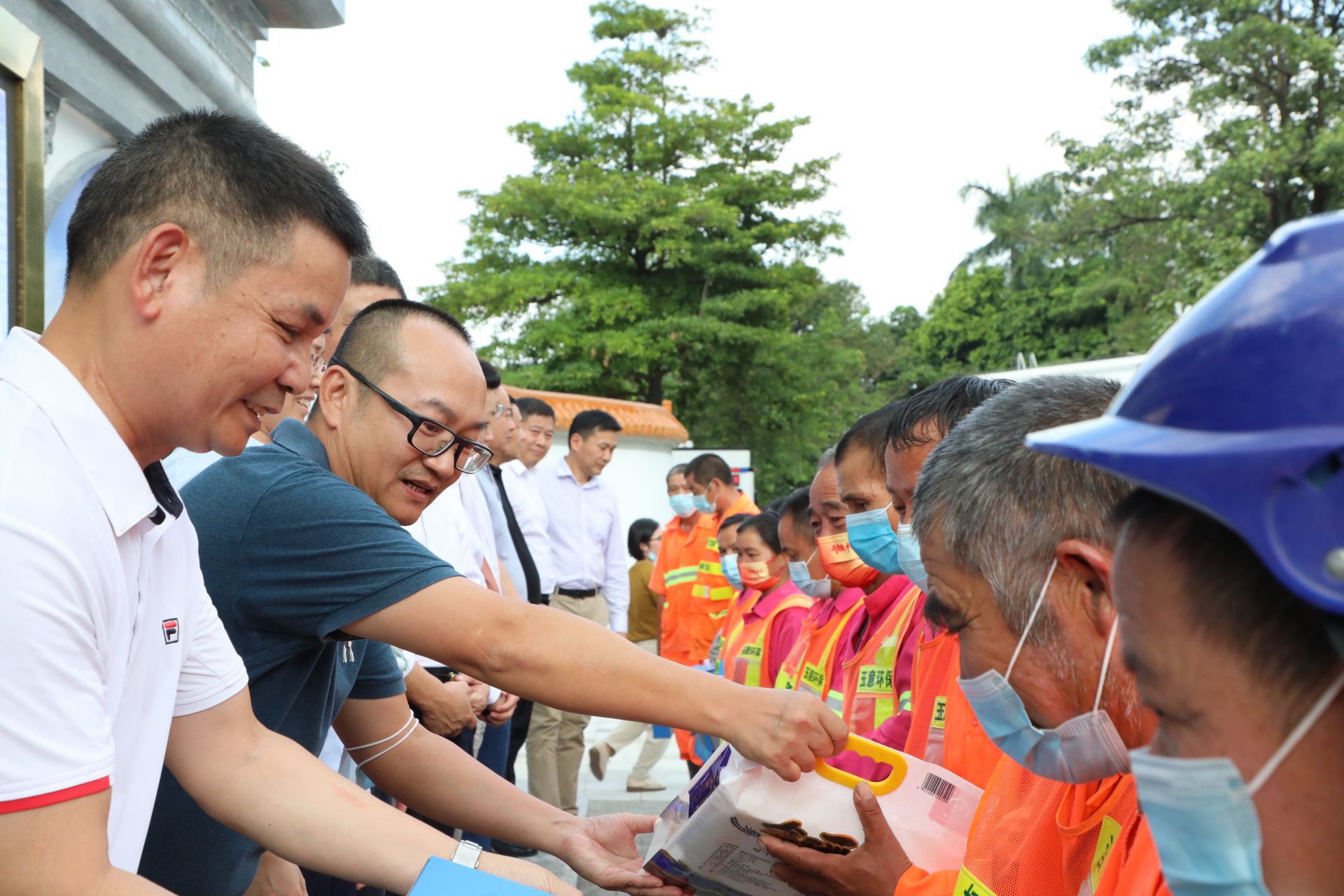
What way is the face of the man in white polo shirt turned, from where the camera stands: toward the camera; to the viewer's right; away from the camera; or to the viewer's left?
to the viewer's right

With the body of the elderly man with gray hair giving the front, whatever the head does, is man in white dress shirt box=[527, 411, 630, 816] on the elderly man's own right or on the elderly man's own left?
on the elderly man's own right

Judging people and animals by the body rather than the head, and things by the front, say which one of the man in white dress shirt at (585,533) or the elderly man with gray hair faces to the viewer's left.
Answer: the elderly man with gray hair

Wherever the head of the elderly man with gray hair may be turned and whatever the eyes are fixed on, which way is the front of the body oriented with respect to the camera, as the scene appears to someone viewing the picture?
to the viewer's left

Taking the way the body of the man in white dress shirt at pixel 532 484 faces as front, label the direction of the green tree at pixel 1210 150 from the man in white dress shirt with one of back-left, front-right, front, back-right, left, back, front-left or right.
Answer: left

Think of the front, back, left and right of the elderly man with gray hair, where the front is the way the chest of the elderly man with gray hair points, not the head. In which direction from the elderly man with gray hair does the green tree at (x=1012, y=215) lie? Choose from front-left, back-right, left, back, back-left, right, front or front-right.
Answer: right

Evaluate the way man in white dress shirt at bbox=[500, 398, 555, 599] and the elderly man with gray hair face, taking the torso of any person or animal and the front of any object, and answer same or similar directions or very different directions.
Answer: very different directions

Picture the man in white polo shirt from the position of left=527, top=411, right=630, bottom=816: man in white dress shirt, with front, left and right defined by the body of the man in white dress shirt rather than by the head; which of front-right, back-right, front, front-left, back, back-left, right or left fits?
front-right

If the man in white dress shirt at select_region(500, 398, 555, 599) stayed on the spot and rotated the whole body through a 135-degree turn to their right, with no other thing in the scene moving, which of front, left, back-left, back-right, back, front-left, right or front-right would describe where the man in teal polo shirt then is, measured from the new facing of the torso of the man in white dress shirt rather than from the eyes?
left

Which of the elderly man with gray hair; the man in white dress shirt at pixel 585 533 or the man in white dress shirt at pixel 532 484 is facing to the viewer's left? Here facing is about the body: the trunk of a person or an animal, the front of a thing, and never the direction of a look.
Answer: the elderly man with gray hair

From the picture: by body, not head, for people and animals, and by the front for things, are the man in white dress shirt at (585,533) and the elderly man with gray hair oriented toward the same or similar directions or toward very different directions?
very different directions

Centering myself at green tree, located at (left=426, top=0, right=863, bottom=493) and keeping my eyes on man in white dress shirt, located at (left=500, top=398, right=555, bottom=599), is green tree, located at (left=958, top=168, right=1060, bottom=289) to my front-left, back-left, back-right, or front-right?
back-left

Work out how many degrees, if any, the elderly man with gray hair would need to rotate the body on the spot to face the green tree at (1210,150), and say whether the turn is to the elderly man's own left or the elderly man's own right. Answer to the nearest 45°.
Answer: approximately 90° to the elderly man's own right

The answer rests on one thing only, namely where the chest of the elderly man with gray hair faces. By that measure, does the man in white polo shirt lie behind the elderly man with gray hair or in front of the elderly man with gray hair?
in front
